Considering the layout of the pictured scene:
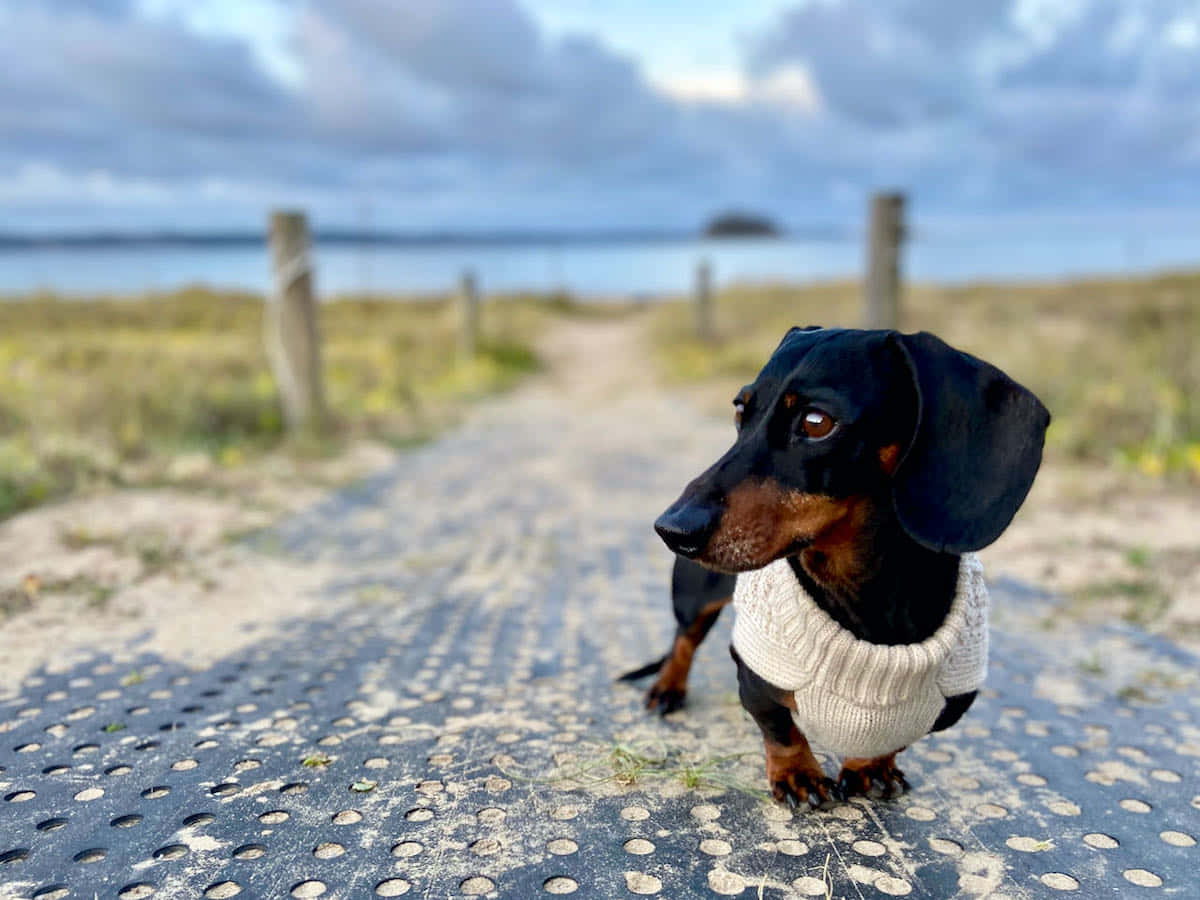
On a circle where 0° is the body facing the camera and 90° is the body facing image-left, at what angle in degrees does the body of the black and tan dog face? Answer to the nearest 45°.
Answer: approximately 315°

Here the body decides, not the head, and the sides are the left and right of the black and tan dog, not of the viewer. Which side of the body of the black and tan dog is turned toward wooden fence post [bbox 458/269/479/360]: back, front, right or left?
back

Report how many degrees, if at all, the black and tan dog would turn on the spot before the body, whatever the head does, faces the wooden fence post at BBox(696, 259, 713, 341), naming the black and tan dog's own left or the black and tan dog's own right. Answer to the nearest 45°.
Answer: approximately 135° to the black and tan dog's own left

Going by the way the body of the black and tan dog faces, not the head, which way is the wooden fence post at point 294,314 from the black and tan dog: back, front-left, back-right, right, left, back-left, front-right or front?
back

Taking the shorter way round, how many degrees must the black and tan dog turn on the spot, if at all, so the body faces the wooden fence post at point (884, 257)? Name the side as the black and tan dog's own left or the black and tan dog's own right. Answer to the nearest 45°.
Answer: approximately 135° to the black and tan dog's own left
